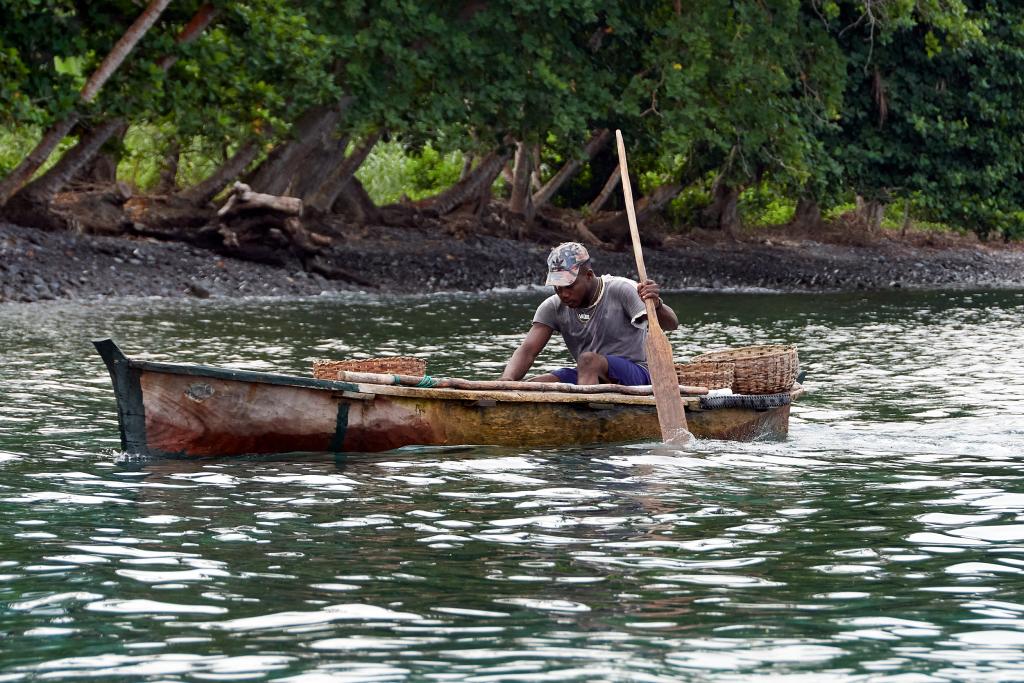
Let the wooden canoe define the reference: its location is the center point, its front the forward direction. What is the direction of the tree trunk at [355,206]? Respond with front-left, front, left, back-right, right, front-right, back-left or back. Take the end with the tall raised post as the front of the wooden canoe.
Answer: right

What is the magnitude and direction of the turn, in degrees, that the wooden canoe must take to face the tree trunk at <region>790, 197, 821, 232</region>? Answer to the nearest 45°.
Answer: approximately 90° to its right

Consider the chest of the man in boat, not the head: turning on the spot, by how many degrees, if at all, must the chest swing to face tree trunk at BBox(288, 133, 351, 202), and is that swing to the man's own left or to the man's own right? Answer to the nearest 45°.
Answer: approximately 135° to the man's own right

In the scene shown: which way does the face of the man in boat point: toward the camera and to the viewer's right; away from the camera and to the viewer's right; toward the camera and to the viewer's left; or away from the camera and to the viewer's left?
toward the camera and to the viewer's left

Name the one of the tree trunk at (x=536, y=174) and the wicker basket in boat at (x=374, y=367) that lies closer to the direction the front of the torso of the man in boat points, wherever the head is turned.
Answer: the wicker basket in boat

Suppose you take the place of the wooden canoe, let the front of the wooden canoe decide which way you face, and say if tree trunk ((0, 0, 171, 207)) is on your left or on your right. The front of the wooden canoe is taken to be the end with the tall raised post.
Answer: on your right

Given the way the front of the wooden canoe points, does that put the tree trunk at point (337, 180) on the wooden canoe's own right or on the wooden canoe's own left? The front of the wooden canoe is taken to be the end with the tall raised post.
on the wooden canoe's own right

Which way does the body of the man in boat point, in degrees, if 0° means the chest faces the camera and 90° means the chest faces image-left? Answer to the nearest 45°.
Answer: approximately 45°

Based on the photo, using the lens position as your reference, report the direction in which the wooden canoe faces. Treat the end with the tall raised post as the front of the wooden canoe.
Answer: facing to the left of the viewer
